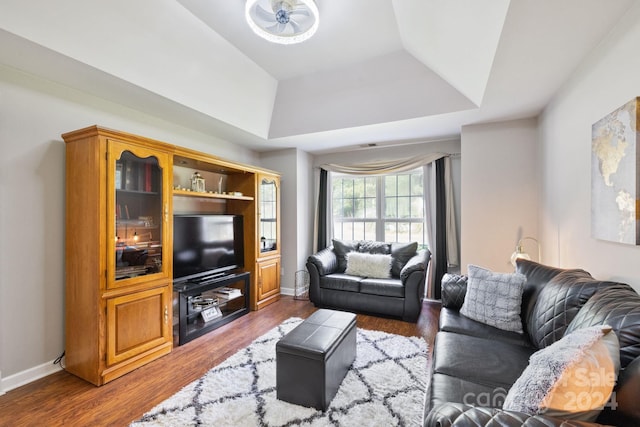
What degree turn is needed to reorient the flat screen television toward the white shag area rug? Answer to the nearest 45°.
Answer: approximately 45° to its right

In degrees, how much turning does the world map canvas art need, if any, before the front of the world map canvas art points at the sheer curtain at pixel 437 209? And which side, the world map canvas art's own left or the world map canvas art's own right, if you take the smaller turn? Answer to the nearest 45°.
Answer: approximately 90° to the world map canvas art's own right

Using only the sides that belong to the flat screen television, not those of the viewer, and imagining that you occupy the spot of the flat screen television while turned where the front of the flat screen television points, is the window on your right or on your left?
on your left

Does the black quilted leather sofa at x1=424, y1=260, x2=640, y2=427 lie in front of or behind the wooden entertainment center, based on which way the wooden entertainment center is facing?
in front

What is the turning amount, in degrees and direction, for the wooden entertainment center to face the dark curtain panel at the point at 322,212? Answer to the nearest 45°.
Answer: approximately 90° to its left

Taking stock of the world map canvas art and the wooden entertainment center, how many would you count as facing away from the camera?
0

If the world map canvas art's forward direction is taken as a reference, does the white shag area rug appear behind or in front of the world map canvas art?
in front

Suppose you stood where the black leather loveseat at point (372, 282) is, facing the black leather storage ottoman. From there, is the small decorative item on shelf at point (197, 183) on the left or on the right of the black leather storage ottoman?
right

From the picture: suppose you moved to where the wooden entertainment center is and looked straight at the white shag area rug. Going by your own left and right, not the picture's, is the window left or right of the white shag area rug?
left

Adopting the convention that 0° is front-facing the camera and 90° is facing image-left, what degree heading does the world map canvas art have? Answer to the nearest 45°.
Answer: approximately 45°

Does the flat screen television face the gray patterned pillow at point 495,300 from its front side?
yes

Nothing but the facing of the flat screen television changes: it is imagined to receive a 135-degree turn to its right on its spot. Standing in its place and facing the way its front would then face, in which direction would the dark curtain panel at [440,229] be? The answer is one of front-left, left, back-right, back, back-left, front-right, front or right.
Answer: back

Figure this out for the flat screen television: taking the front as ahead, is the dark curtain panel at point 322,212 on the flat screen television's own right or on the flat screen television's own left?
on the flat screen television's own left

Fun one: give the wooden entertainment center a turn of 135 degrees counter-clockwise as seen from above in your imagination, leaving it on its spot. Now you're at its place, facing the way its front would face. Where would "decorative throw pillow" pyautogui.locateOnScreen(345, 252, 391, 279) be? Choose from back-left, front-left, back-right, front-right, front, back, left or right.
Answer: right

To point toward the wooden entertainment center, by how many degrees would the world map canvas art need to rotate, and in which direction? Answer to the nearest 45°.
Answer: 0° — it already faces it

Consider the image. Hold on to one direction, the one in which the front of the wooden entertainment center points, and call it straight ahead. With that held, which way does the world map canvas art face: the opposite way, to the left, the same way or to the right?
the opposite way

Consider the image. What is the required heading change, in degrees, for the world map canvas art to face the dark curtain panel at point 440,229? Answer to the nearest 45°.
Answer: approximately 90° to its right

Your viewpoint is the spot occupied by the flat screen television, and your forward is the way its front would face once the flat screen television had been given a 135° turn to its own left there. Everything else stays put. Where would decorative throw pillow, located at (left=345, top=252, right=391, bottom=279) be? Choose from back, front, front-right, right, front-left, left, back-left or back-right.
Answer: right

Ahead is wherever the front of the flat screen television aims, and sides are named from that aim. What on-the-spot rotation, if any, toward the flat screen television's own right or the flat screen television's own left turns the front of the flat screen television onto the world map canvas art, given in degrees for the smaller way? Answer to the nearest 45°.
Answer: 0° — it already faces it

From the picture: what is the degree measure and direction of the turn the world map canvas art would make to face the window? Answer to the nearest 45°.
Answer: approximately 90° to its right
